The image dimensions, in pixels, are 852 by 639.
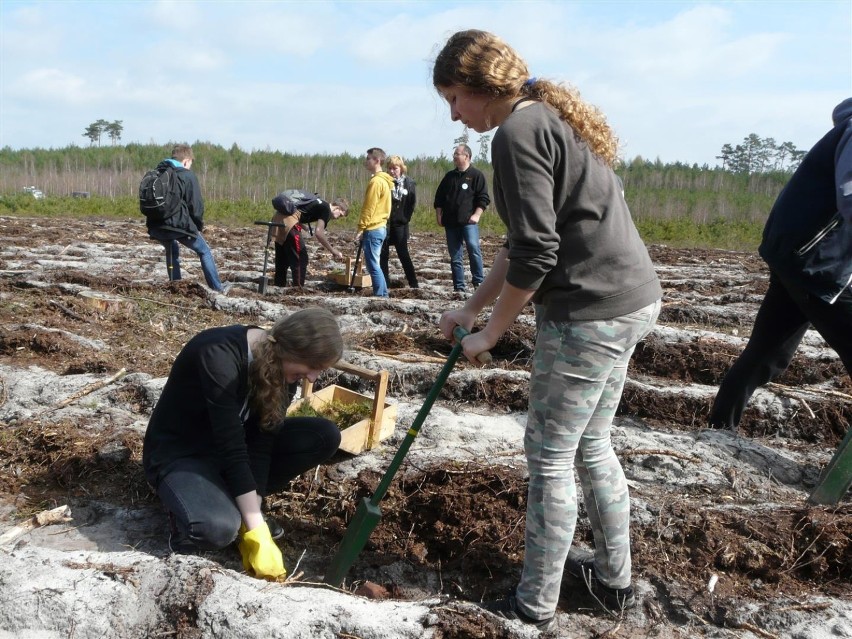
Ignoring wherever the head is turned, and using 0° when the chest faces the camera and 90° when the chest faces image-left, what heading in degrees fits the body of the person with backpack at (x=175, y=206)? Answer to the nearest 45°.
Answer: approximately 225°

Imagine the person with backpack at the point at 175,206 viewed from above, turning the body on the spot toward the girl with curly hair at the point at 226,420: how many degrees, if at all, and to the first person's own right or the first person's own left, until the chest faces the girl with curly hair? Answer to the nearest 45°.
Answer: approximately 135° to the first person's own right

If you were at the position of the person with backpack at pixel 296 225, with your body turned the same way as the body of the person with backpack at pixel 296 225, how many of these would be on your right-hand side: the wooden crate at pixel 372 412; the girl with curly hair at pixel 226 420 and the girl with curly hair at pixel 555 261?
3

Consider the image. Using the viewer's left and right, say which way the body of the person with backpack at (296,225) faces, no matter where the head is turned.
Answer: facing to the right of the viewer

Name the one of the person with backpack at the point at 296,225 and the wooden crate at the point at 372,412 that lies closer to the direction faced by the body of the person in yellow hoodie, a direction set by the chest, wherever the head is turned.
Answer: the person with backpack

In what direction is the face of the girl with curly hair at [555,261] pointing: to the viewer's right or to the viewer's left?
to the viewer's left

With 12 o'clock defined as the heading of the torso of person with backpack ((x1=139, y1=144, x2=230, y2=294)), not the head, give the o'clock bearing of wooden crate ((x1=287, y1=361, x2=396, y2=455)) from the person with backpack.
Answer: The wooden crate is roughly at 4 o'clock from the person with backpack.

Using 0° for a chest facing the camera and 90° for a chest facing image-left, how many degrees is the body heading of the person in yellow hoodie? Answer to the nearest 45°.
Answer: approximately 90°

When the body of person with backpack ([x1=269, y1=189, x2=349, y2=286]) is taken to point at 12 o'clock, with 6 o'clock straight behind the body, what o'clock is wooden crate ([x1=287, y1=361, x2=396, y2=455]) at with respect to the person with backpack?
The wooden crate is roughly at 3 o'clock from the person with backpack.
